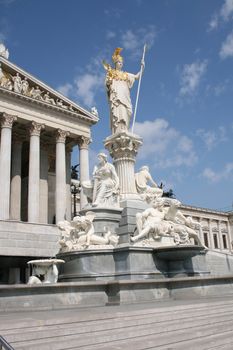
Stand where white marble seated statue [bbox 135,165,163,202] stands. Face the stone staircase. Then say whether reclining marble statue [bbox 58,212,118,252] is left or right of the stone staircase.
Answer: right

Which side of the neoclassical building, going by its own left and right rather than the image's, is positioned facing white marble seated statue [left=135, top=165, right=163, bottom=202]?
front

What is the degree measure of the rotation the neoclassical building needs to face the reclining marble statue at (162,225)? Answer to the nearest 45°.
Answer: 0° — it already faces it

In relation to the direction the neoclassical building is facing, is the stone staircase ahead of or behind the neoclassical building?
ahead

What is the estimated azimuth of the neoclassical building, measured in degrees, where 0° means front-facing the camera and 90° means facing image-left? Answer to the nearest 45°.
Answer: approximately 315°

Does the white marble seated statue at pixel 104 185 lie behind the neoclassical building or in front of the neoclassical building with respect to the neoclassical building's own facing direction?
in front
